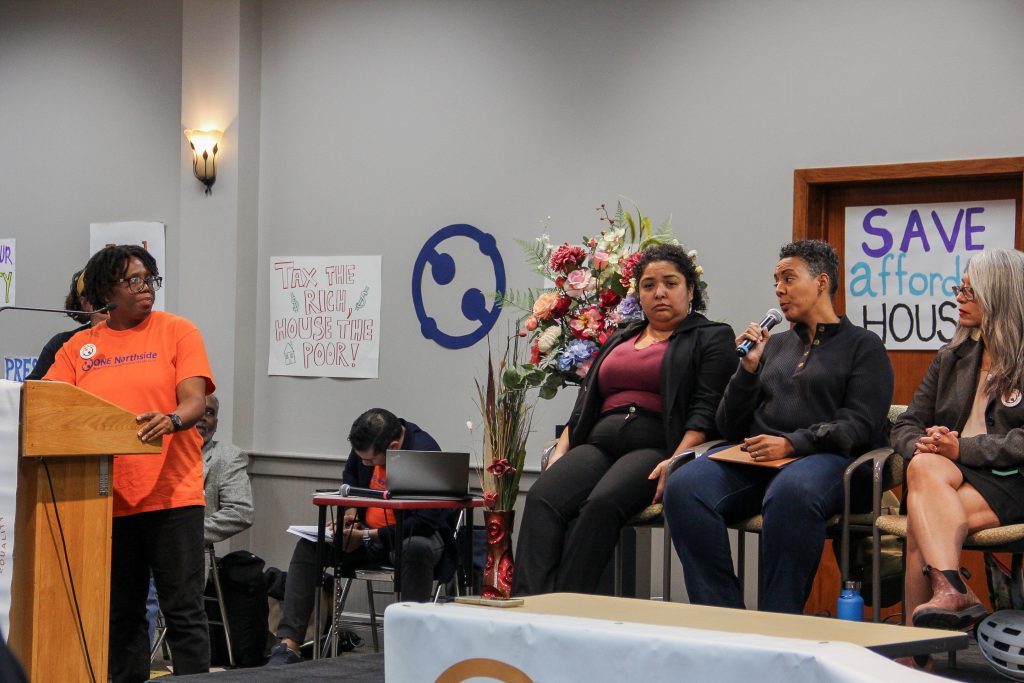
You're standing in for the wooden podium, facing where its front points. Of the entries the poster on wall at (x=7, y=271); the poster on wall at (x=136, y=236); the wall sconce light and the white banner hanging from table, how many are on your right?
3

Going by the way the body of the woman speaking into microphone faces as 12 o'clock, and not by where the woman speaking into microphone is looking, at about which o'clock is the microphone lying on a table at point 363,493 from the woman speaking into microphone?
The microphone lying on a table is roughly at 2 o'clock from the woman speaking into microphone.

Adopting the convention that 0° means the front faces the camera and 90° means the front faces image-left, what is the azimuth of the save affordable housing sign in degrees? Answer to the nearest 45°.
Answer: approximately 0°

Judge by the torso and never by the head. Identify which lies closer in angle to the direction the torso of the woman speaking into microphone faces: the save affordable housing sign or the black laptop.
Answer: the black laptop

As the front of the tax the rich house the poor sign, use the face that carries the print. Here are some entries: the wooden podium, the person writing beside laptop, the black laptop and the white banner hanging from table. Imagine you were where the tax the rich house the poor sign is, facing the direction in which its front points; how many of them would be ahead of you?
4

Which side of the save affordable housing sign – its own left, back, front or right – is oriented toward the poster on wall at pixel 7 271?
right

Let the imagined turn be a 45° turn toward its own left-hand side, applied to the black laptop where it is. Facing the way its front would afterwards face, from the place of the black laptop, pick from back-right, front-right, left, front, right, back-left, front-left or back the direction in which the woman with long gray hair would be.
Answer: back

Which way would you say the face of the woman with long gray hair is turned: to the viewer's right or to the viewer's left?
to the viewer's left

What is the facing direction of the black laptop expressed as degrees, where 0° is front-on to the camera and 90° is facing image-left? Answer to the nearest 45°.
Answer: approximately 180°

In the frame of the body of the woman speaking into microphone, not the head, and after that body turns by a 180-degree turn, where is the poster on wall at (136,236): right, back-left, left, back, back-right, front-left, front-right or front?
left
